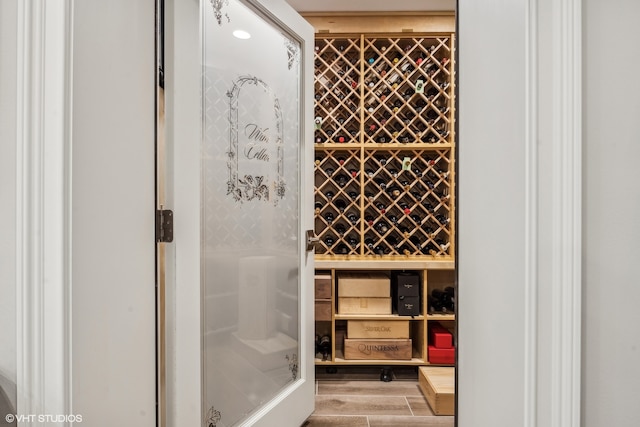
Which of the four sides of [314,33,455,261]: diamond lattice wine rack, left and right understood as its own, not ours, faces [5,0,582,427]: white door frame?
front

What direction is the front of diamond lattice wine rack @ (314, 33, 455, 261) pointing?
toward the camera

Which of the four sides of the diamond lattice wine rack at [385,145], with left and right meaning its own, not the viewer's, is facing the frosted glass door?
front
